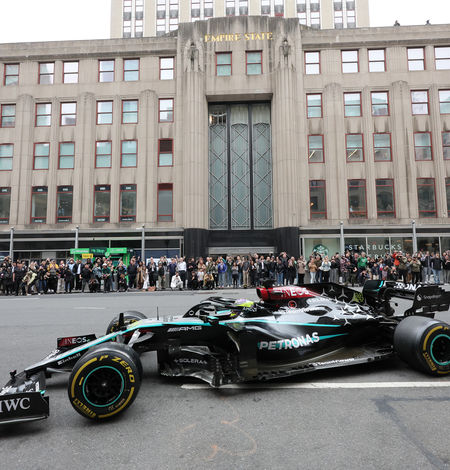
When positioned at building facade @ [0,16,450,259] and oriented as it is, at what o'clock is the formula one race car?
The formula one race car is roughly at 12 o'clock from the building facade.

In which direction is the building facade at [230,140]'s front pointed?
toward the camera
